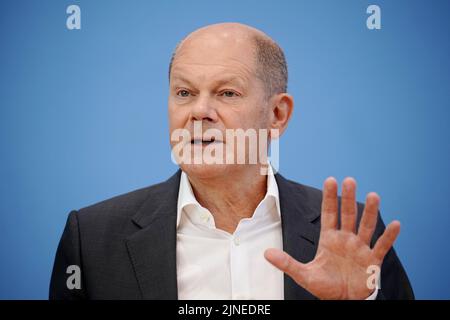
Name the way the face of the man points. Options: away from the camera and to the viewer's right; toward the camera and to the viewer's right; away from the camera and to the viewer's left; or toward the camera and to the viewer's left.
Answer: toward the camera and to the viewer's left

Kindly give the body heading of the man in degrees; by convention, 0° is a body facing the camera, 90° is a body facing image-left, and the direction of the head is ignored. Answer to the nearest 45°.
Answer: approximately 0°
